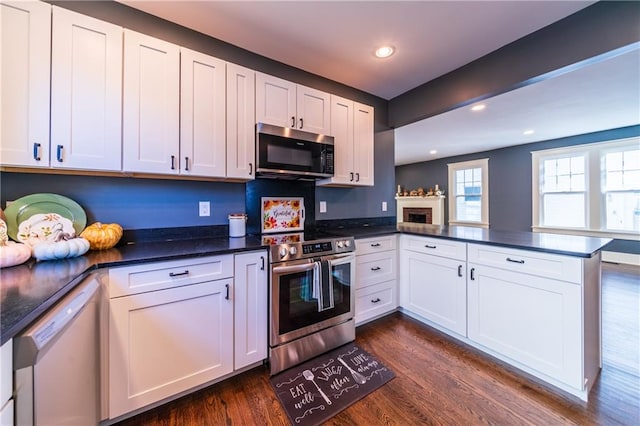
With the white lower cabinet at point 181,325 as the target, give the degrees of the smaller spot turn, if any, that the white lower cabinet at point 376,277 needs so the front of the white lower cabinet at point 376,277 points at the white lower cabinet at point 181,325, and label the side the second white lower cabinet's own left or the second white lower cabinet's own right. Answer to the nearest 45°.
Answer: approximately 90° to the second white lower cabinet's own right

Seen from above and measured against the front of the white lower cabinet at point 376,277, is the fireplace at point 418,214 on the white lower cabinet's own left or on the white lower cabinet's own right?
on the white lower cabinet's own left

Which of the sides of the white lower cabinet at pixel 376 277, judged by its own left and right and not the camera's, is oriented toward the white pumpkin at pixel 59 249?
right

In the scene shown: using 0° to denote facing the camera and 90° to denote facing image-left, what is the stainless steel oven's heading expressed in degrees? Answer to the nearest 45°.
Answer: approximately 315°

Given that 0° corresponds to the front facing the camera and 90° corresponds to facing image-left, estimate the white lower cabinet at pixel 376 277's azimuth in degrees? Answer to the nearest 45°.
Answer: approximately 315°

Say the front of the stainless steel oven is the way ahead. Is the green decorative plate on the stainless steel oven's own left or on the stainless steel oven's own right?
on the stainless steel oven's own right

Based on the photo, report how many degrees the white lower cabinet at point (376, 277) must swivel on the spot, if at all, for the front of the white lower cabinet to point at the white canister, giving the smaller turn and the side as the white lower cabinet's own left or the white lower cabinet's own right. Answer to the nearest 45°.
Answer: approximately 90° to the white lower cabinet's own right

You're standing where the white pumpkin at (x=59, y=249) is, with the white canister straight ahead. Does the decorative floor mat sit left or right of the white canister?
right

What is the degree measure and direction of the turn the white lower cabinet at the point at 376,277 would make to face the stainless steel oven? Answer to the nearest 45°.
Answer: approximately 90° to its right
